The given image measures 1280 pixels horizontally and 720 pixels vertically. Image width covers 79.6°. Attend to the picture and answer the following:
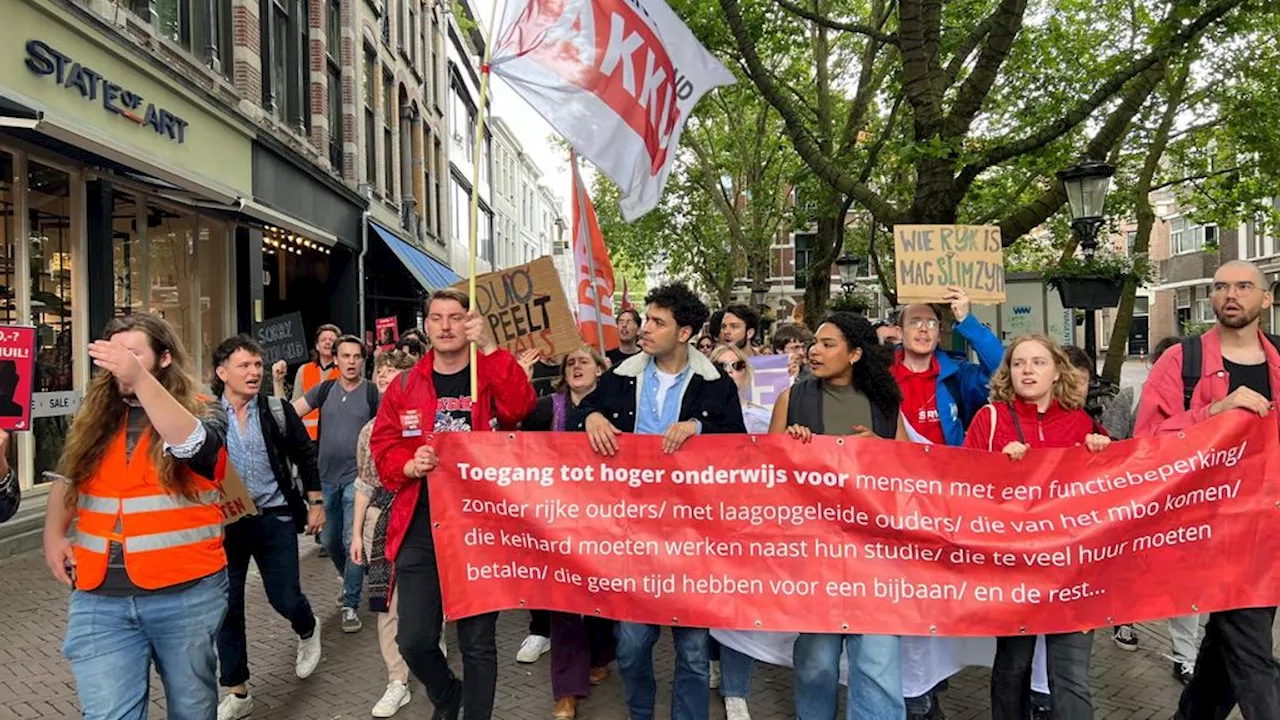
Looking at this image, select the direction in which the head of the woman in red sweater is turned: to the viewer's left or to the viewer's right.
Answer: to the viewer's left

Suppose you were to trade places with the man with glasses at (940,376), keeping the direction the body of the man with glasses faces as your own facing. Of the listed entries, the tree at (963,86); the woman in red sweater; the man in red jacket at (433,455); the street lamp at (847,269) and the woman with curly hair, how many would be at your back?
2

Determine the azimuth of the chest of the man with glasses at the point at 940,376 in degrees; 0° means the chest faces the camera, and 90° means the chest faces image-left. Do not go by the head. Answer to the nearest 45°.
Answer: approximately 0°

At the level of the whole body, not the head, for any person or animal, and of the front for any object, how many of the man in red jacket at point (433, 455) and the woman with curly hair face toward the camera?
2

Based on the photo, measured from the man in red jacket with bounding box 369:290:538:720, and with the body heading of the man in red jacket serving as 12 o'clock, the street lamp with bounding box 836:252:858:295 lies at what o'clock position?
The street lamp is roughly at 7 o'clock from the man in red jacket.

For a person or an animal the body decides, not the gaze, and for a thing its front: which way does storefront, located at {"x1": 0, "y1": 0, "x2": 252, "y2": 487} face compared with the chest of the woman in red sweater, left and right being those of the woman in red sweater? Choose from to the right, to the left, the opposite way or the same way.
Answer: to the left

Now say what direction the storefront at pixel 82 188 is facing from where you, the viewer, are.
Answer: facing the viewer and to the right of the viewer
